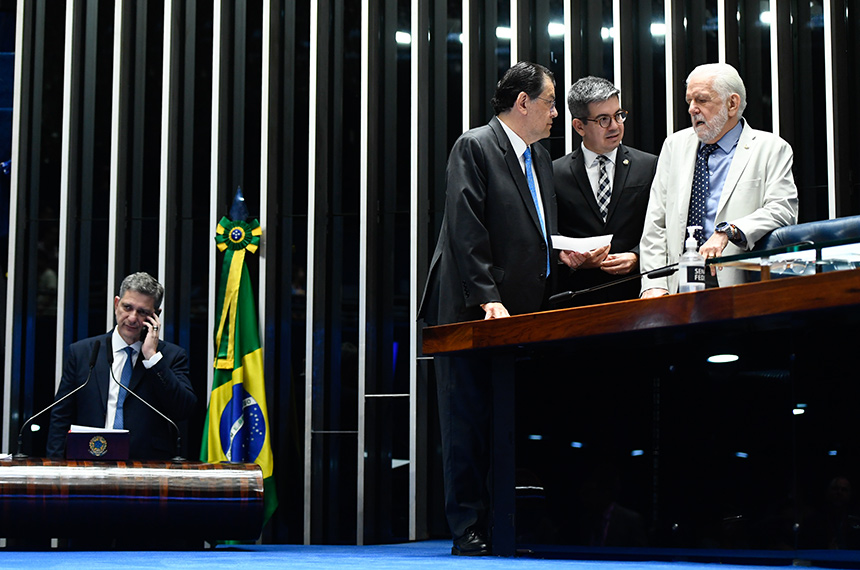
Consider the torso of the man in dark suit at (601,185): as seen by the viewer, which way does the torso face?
toward the camera

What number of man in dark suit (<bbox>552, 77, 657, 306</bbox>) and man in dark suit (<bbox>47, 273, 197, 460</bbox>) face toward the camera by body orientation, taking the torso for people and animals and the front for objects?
2

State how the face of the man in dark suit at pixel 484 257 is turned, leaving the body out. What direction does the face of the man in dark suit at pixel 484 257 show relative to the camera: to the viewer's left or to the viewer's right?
to the viewer's right

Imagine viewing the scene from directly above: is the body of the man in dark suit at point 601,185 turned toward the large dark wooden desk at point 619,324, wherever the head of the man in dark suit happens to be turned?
yes

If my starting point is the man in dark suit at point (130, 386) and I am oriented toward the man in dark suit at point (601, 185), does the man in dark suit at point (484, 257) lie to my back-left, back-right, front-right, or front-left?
front-right

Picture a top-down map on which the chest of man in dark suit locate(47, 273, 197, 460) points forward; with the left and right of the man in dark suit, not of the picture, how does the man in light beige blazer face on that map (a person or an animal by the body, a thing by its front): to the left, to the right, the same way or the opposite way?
to the right

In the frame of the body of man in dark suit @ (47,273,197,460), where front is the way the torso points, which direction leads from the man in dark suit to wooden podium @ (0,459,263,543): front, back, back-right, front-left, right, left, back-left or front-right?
front

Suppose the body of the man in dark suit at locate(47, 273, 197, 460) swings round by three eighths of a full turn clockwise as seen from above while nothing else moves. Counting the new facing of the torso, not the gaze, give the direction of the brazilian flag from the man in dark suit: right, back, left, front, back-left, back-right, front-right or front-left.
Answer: right

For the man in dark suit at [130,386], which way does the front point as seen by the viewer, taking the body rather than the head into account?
toward the camera

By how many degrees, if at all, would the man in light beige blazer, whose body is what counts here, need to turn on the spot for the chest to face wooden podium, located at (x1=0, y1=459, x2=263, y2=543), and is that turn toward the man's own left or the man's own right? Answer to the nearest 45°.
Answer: approximately 45° to the man's own right
